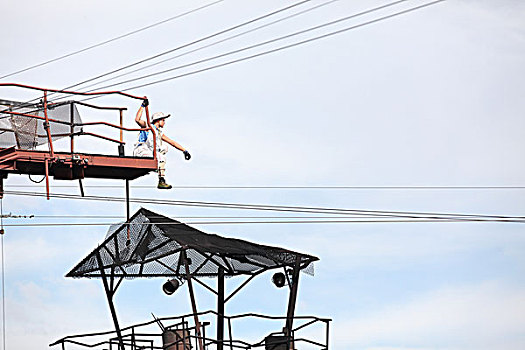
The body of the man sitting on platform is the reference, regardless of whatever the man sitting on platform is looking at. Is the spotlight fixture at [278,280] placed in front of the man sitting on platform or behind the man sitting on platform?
in front
